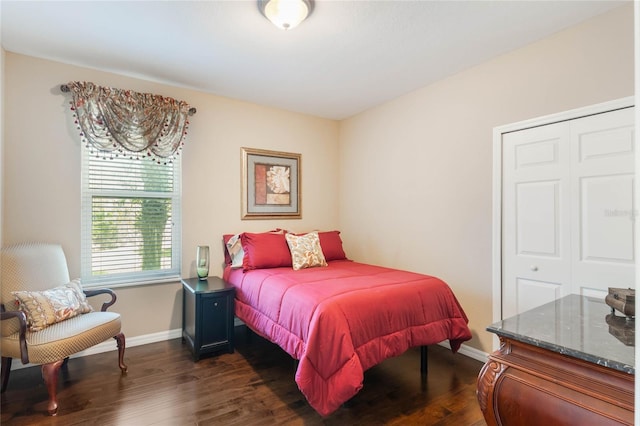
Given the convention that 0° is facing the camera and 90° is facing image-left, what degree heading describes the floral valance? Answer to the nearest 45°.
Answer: approximately 315°

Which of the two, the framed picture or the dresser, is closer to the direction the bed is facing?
the dresser
